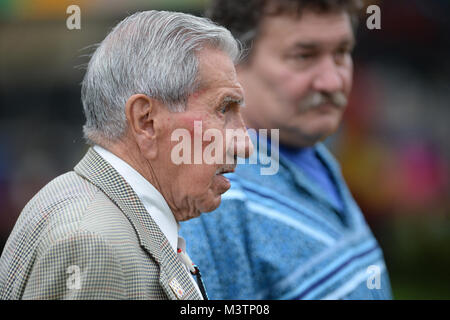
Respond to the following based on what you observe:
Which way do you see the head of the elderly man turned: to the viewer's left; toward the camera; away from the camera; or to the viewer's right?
to the viewer's right

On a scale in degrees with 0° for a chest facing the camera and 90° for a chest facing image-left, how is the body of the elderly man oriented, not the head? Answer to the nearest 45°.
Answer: approximately 270°
